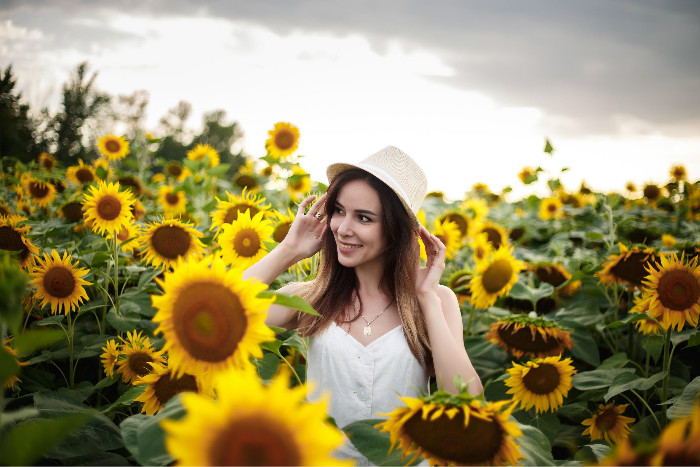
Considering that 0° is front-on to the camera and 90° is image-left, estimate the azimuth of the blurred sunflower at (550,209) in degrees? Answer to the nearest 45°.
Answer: approximately 0°

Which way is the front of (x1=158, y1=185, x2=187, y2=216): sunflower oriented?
toward the camera

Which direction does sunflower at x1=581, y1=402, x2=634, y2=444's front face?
toward the camera

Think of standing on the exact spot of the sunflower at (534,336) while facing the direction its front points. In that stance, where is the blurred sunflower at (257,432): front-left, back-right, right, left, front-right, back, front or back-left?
front

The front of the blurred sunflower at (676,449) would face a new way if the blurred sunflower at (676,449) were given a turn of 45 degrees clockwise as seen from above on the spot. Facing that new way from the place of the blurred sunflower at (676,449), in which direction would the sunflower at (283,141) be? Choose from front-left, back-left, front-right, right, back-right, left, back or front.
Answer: right

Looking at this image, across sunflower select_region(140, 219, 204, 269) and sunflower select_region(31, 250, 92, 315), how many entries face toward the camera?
2

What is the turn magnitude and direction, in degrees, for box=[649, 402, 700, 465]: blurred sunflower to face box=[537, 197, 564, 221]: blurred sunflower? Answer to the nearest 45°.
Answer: approximately 180°

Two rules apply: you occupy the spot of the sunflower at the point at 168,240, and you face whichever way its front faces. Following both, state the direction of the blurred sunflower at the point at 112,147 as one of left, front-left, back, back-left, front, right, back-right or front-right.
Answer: back

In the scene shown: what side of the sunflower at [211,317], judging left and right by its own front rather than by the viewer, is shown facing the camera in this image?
front

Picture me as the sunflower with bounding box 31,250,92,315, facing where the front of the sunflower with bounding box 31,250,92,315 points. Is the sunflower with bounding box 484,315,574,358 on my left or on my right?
on my left
